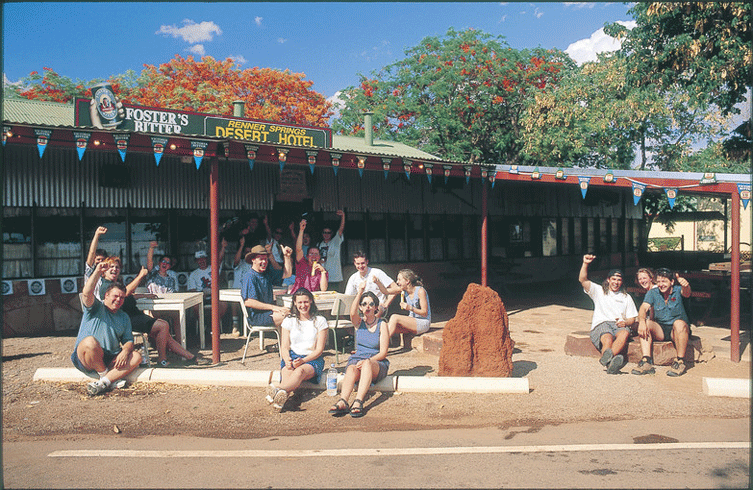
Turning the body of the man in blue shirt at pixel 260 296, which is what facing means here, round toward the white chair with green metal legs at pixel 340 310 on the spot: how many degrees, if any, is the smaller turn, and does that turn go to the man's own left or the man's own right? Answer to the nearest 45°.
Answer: approximately 45° to the man's own left

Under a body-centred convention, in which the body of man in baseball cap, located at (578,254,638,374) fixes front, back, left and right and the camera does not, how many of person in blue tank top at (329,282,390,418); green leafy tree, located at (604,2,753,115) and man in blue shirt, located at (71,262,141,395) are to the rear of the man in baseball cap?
1

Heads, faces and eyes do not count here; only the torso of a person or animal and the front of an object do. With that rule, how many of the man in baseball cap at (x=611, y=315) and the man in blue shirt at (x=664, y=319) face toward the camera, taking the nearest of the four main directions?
2

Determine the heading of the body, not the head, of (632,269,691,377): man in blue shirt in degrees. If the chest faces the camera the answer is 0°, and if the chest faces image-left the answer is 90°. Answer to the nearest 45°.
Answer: approximately 0°
